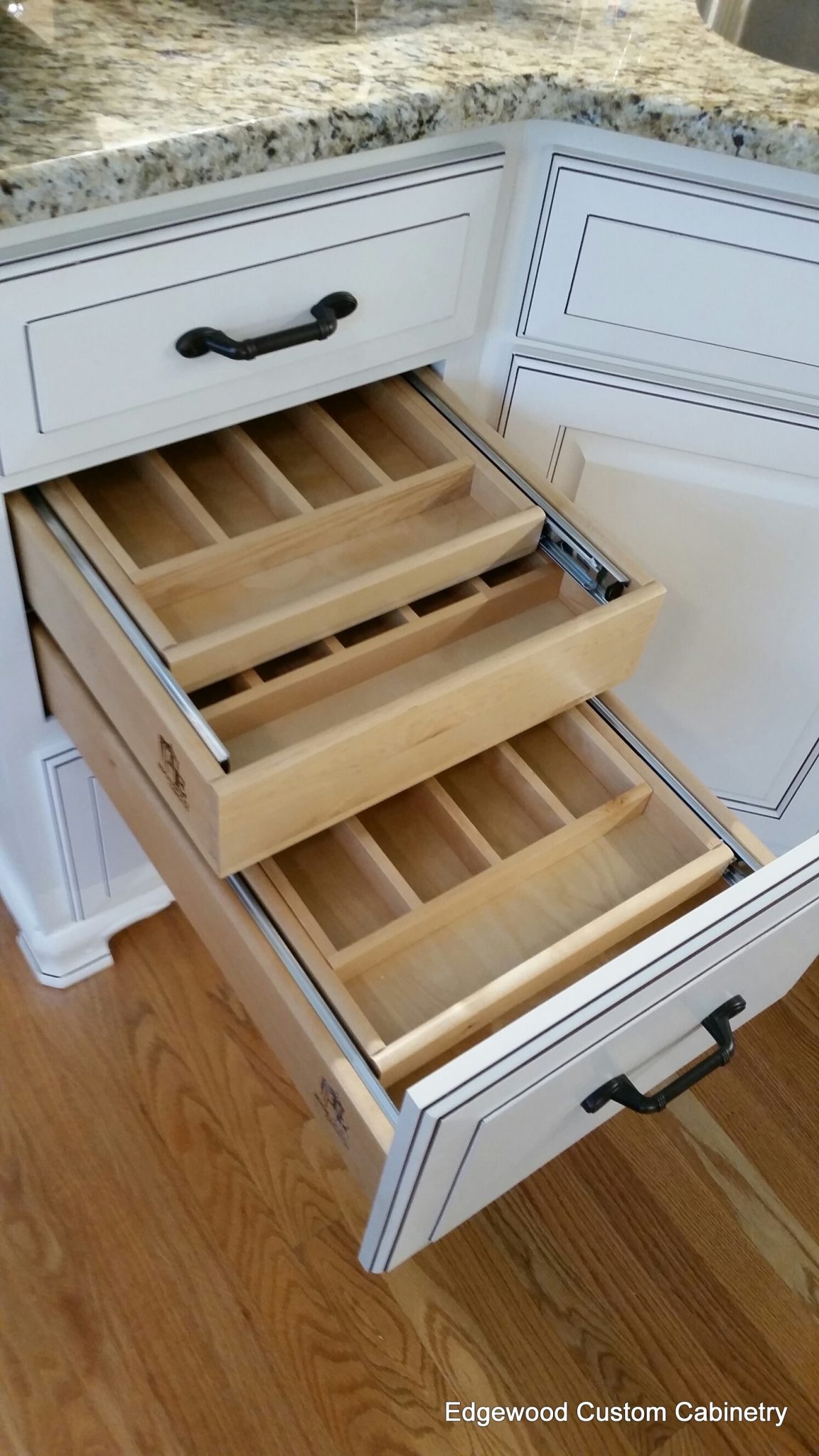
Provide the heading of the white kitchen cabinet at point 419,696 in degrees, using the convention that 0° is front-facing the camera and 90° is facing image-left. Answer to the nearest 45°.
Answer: approximately 315°
